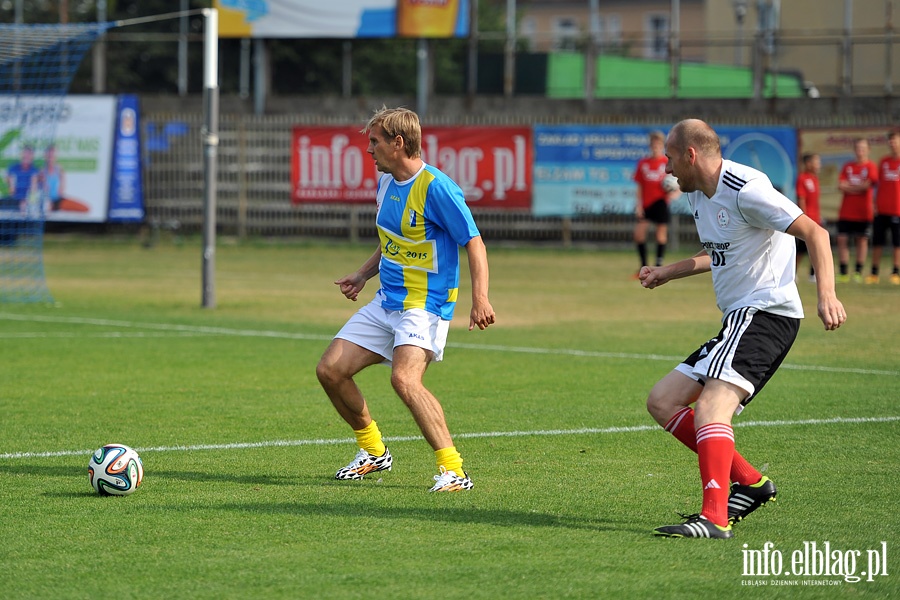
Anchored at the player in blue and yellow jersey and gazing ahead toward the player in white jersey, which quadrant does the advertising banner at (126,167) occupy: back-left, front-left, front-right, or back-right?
back-left

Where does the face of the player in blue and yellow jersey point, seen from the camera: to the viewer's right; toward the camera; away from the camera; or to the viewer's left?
to the viewer's left

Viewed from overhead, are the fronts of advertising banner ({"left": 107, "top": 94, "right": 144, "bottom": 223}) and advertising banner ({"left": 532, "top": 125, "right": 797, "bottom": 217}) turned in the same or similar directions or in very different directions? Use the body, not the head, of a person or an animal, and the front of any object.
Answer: same or similar directions

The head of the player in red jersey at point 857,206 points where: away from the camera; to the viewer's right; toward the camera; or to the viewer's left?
toward the camera

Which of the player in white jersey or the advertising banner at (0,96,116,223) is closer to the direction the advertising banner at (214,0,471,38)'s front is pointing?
the player in white jersey

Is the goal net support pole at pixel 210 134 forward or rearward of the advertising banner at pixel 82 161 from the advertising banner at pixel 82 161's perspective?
forward

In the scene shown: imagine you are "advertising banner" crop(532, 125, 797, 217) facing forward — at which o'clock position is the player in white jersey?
The player in white jersey is roughly at 12 o'clock from the advertising banner.

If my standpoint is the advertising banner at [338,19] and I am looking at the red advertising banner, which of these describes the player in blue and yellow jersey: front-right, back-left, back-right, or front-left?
front-right

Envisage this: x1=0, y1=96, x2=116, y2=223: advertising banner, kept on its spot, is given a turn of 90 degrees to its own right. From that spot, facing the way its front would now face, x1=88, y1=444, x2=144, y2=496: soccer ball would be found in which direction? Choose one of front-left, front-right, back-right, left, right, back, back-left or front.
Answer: left

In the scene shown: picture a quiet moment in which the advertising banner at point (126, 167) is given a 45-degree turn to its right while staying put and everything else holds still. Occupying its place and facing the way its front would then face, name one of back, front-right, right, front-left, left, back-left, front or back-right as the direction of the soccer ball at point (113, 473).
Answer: front-left

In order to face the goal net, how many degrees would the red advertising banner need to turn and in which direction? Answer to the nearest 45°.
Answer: approximately 45° to its right

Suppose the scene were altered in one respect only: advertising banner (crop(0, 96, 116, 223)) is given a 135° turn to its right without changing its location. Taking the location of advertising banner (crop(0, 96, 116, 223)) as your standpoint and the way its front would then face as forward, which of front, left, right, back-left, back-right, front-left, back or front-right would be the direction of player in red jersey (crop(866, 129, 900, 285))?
back

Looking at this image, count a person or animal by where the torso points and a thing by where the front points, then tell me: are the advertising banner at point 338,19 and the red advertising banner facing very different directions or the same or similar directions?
same or similar directions

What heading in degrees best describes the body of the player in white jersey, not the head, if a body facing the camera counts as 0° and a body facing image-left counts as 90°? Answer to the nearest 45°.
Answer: approximately 45°

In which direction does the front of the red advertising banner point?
toward the camera

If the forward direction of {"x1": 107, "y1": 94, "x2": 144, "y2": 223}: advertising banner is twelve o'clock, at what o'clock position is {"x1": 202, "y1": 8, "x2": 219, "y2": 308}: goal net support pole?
The goal net support pole is roughly at 12 o'clock from the advertising banner.

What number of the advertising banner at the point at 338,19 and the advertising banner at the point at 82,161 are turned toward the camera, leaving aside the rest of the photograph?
2

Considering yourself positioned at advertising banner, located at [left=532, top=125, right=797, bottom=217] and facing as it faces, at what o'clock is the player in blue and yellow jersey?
The player in blue and yellow jersey is roughly at 12 o'clock from the advertising banner.

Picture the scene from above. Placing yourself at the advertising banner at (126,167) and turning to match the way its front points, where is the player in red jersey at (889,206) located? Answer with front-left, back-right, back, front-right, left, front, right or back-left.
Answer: front-left

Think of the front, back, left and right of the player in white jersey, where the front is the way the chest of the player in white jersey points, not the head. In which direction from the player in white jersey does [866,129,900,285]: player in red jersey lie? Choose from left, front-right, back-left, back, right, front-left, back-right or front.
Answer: back-right

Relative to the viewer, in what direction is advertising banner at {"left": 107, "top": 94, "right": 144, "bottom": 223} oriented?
toward the camera

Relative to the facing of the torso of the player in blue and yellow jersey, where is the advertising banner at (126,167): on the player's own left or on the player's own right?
on the player's own right
